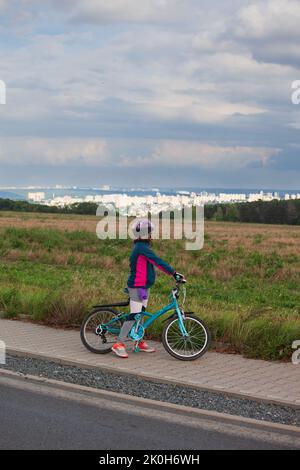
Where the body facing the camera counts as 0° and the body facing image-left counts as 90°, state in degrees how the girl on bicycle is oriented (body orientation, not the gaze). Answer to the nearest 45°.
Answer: approximately 270°

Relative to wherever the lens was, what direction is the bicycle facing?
facing to the right of the viewer
